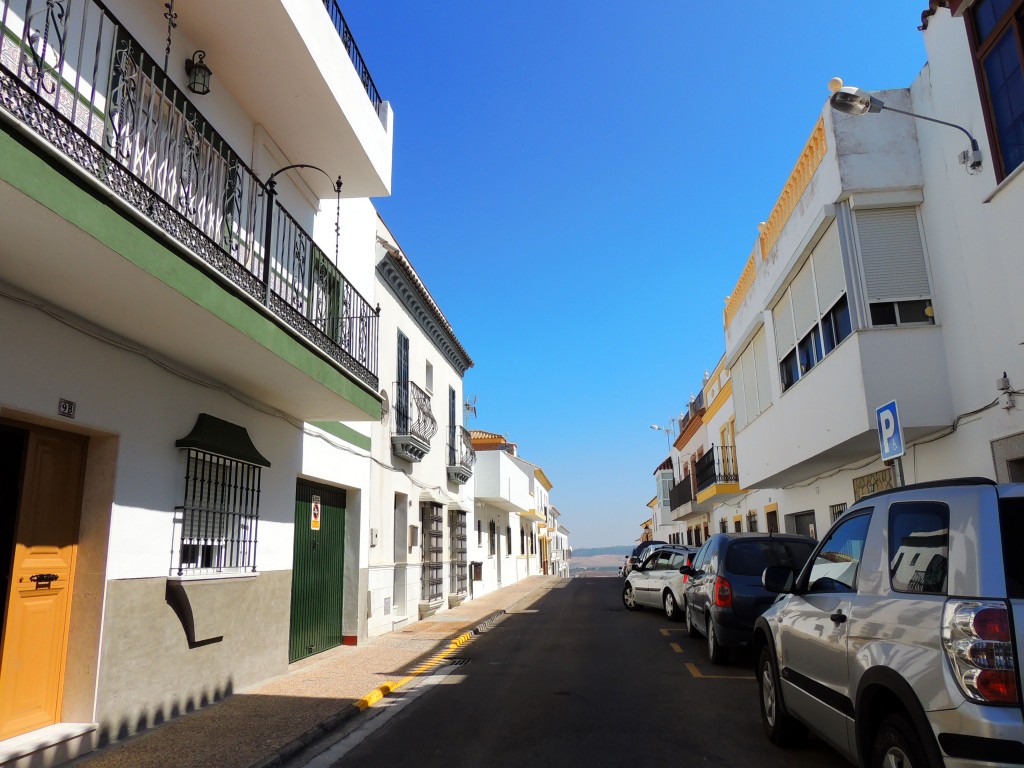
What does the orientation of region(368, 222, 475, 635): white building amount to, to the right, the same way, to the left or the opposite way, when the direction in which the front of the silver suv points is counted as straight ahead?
to the right

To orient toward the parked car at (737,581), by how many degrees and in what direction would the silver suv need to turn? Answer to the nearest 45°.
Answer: approximately 45° to its right

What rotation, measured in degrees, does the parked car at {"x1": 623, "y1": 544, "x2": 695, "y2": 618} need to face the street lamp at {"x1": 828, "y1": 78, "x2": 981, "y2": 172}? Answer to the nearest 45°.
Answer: approximately 135° to its left

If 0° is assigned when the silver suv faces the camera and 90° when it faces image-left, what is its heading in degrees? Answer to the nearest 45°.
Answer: approximately 135°

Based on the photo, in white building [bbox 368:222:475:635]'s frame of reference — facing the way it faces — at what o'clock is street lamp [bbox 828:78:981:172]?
The street lamp is roughly at 2 o'clock from the white building.

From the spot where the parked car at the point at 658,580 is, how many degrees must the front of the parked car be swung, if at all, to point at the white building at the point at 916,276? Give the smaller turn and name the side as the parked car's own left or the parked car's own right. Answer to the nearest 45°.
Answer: approximately 180°

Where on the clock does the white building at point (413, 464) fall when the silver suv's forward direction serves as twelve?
The white building is roughly at 12 o'clock from the silver suv.

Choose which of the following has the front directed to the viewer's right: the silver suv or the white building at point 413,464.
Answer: the white building

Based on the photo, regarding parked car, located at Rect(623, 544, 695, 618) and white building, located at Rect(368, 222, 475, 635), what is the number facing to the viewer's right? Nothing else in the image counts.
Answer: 1

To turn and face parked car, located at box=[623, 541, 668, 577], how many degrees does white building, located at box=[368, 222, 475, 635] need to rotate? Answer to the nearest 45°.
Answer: approximately 45° to its left

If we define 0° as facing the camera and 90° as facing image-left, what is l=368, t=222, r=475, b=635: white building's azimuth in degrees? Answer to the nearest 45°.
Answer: approximately 270°
